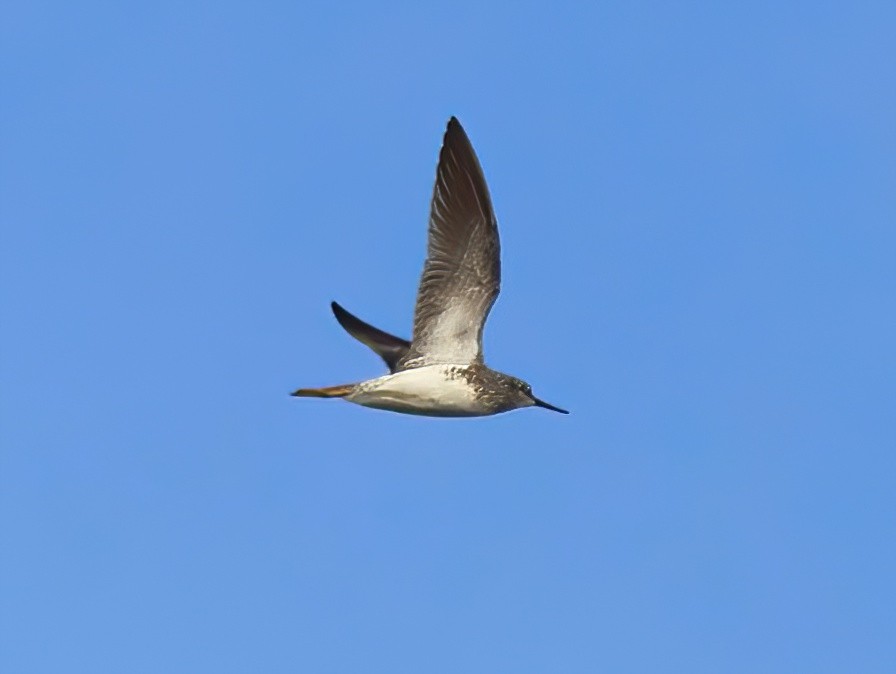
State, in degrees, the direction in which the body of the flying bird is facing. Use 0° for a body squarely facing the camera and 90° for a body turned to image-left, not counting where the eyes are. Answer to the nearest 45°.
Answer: approximately 270°
